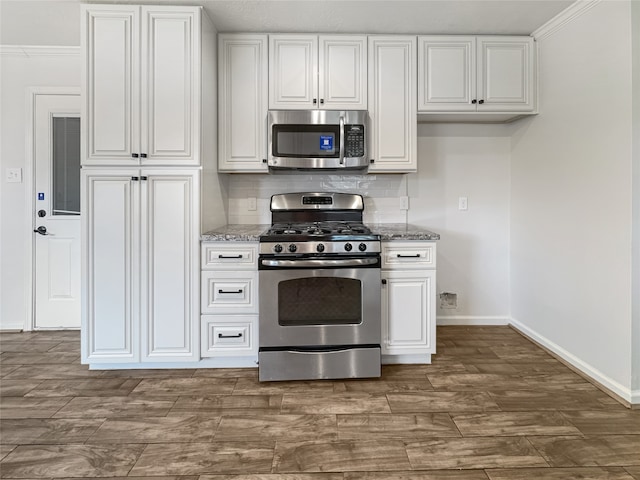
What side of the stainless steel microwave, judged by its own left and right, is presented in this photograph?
front

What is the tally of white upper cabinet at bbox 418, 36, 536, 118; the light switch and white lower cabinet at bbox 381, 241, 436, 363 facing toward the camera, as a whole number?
3

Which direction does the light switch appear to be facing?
toward the camera

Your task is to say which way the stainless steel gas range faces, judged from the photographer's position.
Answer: facing the viewer

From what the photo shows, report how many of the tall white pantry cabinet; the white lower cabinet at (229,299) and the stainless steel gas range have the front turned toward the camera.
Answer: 3
